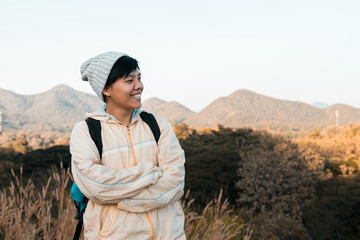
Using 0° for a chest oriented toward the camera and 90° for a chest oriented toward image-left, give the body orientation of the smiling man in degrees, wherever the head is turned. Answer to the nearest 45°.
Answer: approximately 0°
